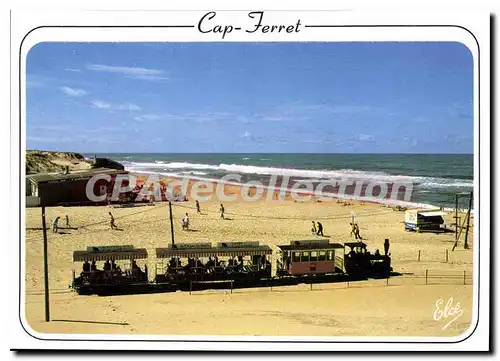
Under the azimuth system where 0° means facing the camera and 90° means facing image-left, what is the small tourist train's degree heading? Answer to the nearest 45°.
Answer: approximately 270°

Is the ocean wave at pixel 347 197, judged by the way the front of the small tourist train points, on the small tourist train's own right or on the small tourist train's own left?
on the small tourist train's own left

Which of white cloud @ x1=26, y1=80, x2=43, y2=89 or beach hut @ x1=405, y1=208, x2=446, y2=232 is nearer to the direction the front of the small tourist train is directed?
the beach hut

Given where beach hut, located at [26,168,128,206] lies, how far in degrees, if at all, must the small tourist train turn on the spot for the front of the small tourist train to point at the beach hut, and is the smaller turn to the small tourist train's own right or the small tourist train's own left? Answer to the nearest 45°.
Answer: approximately 135° to the small tourist train's own left
